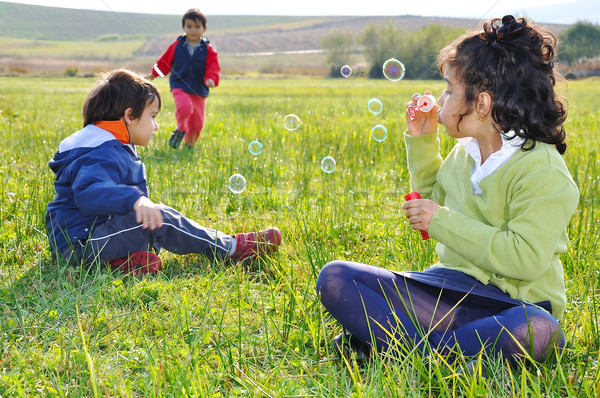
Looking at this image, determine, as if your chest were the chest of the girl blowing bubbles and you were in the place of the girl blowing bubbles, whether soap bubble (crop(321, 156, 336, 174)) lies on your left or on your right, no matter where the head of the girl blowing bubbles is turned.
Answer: on your right

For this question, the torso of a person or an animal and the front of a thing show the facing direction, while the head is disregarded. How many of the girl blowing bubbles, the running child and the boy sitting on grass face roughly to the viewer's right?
1

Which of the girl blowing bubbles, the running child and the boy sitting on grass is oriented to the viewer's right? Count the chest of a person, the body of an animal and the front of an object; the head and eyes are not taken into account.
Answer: the boy sitting on grass

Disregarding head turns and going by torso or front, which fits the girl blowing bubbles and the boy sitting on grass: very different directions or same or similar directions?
very different directions

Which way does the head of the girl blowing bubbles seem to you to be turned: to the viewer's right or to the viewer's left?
to the viewer's left

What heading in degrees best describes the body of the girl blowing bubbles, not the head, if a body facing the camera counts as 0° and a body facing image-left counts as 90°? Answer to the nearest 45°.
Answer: approximately 45°

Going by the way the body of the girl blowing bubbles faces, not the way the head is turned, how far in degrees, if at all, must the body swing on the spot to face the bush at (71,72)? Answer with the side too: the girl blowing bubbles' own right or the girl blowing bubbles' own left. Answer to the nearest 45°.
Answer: approximately 90° to the girl blowing bubbles' own right

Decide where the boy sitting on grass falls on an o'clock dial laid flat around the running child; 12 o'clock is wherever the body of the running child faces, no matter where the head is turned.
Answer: The boy sitting on grass is roughly at 12 o'clock from the running child.

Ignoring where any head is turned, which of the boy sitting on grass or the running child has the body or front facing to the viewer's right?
the boy sitting on grass

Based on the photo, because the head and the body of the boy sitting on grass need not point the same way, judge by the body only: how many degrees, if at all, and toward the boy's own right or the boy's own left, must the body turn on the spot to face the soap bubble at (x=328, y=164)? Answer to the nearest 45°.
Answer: approximately 45° to the boy's own left

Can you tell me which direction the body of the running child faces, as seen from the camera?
toward the camera

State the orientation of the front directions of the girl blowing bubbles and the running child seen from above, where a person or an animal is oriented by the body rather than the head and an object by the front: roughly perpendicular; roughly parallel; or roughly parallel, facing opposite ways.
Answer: roughly perpendicular

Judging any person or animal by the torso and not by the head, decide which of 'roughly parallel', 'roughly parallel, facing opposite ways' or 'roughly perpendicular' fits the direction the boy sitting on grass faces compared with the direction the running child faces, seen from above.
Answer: roughly perpendicular

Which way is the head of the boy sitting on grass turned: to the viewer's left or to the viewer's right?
to the viewer's right

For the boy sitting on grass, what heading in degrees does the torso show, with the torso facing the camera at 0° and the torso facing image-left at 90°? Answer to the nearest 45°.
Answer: approximately 270°
